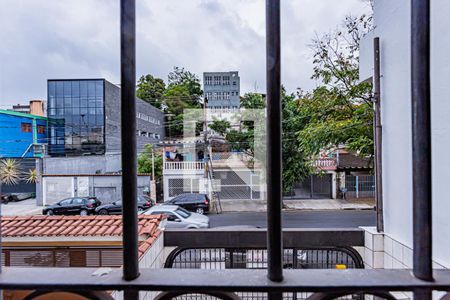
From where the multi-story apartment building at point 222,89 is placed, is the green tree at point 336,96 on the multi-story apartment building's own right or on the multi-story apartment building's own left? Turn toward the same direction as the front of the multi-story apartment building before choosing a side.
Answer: on the multi-story apartment building's own left

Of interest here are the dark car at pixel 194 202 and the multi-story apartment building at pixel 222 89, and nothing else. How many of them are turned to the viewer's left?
1

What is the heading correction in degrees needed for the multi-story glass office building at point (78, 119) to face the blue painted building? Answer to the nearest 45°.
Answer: approximately 45° to its right

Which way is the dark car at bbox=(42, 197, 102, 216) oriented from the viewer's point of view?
to the viewer's left

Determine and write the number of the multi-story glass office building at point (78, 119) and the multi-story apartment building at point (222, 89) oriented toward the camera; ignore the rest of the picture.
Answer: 2

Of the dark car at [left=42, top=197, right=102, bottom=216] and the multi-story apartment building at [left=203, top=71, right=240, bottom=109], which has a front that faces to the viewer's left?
the dark car

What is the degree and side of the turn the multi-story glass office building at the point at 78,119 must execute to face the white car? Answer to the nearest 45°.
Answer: approximately 45° to its left

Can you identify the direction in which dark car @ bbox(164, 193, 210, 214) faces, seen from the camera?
facing to the left of the viewer
